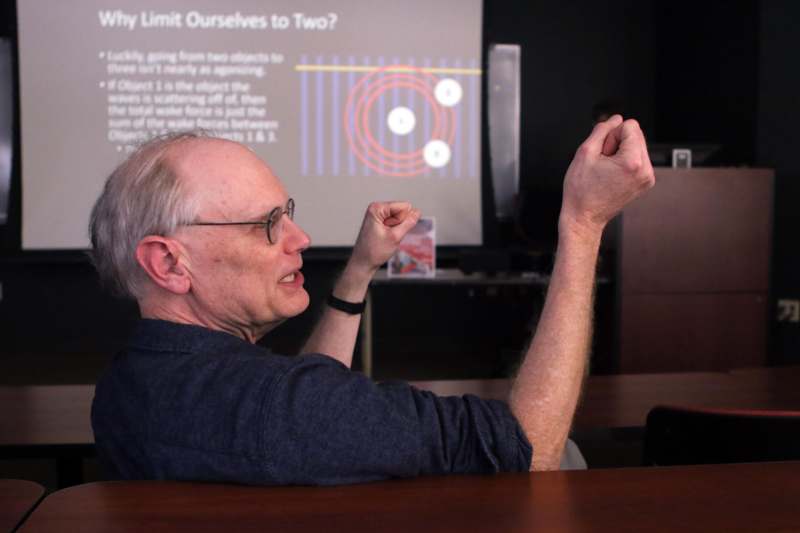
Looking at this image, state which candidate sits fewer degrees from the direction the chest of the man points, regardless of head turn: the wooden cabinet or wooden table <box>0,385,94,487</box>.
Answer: the wooden cabinet

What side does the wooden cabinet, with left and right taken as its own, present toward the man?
front

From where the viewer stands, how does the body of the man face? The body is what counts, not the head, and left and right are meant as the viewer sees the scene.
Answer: facing away from the viewer and to the right of the viewer

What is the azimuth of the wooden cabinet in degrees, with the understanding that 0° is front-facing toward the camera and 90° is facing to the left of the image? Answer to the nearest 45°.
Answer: approximately 0°

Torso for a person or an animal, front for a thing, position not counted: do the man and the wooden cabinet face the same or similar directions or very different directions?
very different directions

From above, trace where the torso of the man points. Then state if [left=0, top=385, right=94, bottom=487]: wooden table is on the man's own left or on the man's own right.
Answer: on the man's own left

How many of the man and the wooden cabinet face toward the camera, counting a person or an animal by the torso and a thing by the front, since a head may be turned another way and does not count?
1

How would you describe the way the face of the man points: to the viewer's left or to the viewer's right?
to the viewer's right

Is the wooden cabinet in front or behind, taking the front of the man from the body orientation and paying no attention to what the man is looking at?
in front
